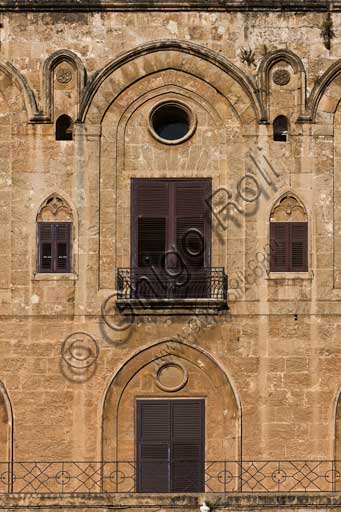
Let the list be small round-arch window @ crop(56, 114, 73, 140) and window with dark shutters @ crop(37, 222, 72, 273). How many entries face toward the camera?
2

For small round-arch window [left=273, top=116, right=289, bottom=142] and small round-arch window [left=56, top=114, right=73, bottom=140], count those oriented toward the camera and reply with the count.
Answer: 2

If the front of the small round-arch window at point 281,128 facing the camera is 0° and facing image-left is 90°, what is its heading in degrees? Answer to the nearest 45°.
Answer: approximately 0°
